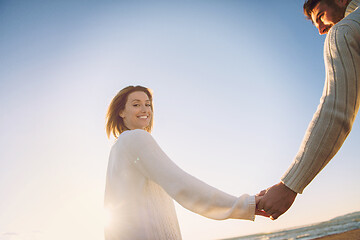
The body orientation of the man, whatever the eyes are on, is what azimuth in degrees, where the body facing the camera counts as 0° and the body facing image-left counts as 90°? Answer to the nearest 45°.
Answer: approximately 90°

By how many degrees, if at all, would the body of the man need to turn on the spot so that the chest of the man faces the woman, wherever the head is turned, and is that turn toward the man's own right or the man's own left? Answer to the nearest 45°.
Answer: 0° — they already face them
